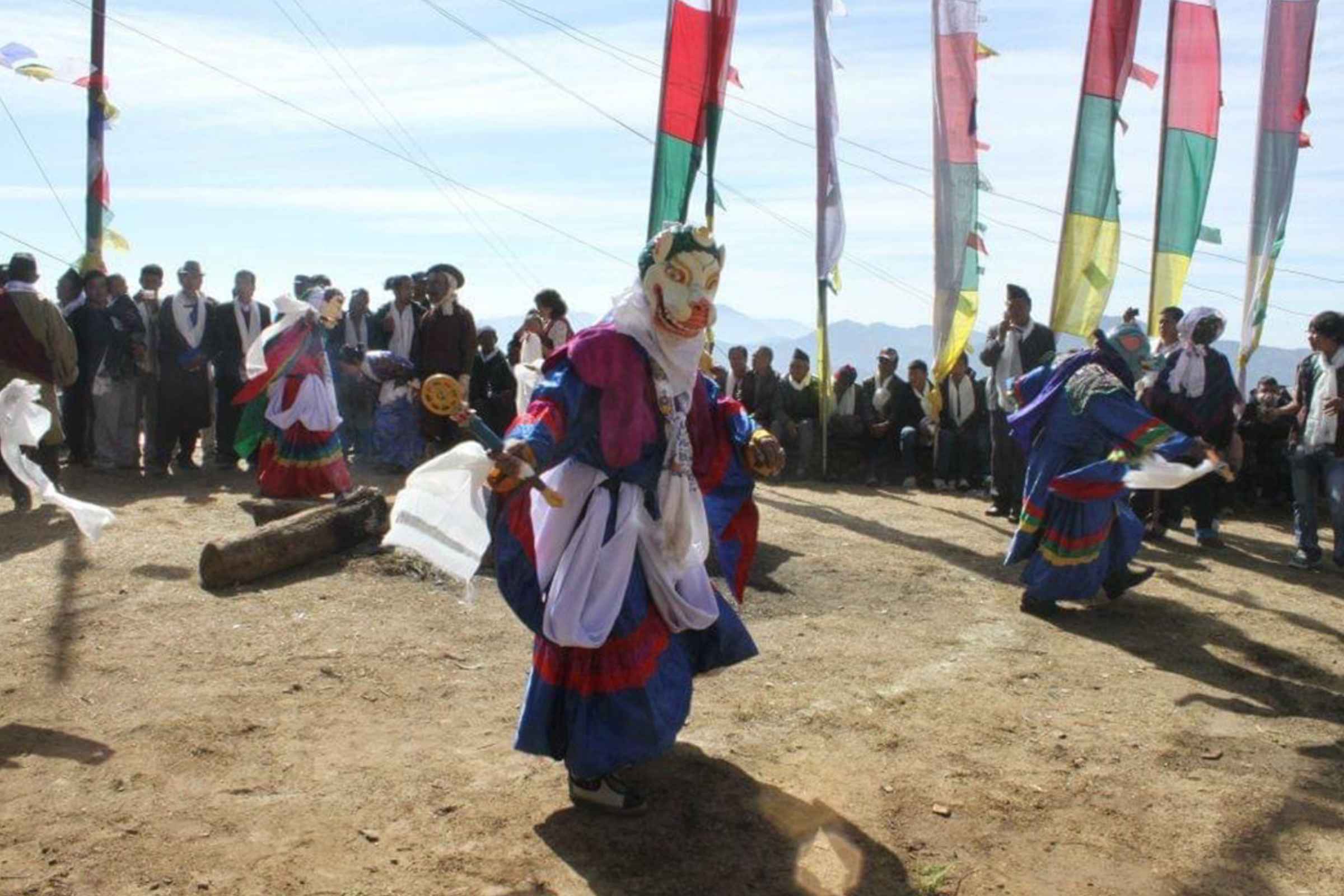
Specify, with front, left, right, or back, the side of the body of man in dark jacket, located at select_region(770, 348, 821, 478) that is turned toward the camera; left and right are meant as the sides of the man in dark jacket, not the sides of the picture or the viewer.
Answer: front

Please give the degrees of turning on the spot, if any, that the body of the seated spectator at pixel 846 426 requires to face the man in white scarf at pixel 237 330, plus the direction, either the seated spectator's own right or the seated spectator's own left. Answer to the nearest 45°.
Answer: approximately 90° to the seated spectator's own right

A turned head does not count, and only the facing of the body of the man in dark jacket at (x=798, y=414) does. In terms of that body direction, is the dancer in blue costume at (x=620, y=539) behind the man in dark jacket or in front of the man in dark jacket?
in front

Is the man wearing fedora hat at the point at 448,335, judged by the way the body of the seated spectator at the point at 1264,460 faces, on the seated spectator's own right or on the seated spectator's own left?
on the seated spectator's own right

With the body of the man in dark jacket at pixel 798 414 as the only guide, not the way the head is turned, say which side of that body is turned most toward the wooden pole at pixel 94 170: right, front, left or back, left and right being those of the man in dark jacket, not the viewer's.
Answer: right

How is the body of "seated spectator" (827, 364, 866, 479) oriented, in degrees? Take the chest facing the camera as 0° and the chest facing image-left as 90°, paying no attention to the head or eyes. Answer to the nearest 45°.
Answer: approximately 0°

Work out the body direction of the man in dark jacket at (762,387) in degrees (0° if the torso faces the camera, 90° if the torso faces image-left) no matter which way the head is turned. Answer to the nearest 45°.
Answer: approximately 0°

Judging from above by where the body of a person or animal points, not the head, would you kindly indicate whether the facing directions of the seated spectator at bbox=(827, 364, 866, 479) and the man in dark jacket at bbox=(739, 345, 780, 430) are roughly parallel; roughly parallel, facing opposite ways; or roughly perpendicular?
roughly parallel

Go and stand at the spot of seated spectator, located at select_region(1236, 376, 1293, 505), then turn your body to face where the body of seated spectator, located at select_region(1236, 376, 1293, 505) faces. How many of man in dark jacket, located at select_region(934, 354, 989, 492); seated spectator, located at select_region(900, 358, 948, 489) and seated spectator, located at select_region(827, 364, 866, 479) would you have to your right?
3

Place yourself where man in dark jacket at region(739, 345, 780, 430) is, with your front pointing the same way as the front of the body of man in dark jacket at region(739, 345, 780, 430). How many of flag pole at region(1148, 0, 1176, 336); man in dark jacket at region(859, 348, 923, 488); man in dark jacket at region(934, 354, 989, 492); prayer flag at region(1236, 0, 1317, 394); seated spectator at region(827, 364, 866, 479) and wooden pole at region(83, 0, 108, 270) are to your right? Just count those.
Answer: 1

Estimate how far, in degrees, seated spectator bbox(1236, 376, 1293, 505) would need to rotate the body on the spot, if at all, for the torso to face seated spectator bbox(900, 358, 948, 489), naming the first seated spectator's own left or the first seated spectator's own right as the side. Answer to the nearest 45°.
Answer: approximately 90° to the first seated spectator's own right

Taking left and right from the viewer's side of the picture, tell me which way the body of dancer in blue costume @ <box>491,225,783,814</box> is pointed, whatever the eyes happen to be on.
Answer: facing the viewer and to the right of the viewer

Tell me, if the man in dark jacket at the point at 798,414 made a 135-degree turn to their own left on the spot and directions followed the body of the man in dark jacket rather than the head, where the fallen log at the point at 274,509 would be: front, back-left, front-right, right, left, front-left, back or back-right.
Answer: back

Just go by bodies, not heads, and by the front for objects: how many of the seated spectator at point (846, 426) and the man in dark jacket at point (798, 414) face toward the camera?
2
